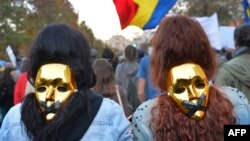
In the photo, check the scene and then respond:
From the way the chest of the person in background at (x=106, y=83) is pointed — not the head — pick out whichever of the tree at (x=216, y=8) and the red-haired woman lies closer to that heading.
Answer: the tree

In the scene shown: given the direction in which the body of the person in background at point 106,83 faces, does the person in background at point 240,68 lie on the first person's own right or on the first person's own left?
on the first person's own right

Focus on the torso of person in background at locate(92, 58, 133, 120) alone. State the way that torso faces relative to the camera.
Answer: away from the camera

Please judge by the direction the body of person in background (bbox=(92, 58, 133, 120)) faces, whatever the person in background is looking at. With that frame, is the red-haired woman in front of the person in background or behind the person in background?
behind

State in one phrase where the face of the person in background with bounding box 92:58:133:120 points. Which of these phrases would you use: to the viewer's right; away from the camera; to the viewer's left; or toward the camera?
away from the camera
